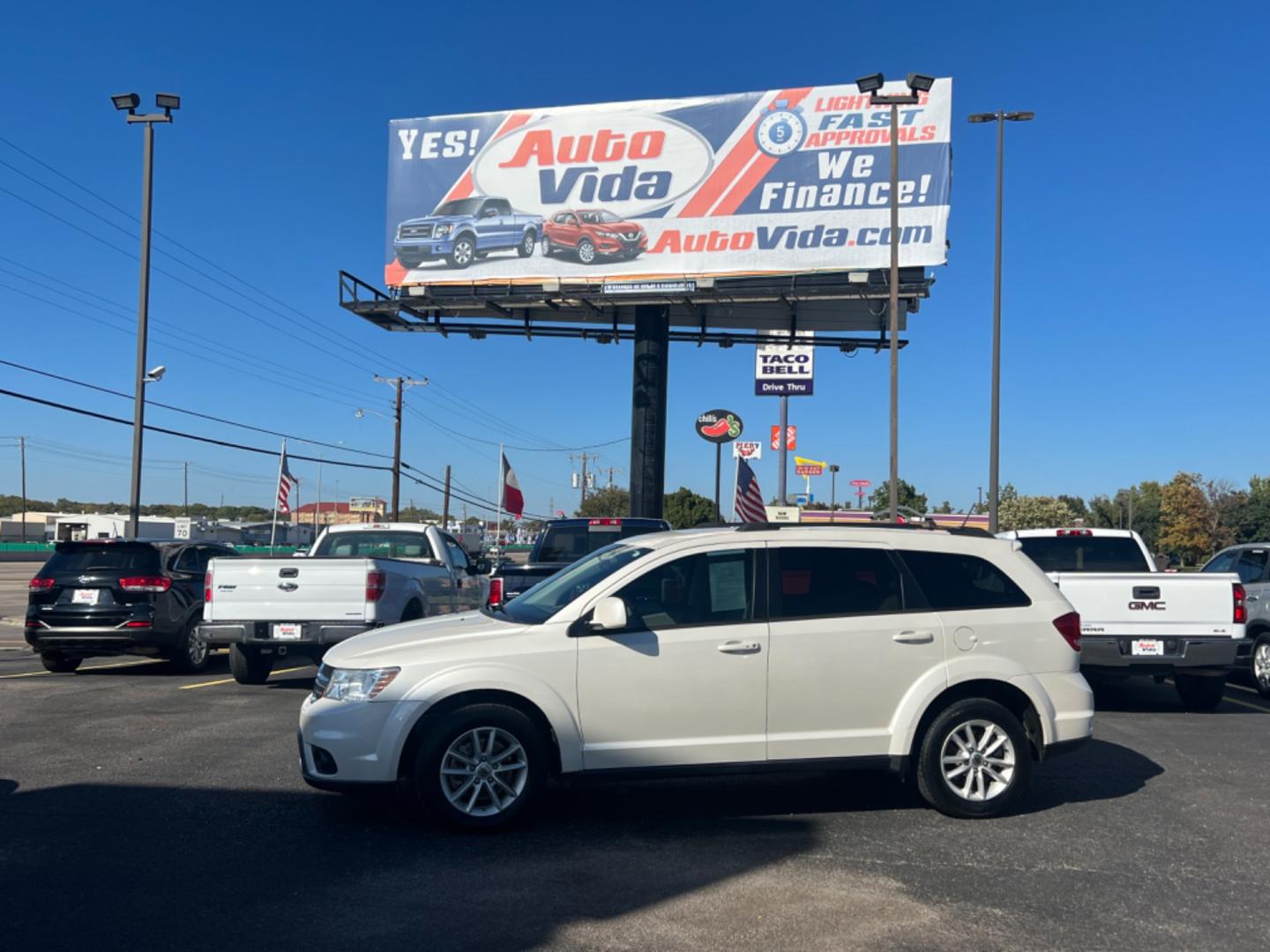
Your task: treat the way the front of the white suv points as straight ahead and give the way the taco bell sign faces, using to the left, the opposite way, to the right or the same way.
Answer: to the left

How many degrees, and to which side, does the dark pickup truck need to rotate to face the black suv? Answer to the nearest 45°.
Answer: approximately 135° to its left

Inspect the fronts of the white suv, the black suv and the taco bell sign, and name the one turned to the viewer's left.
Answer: the white suv

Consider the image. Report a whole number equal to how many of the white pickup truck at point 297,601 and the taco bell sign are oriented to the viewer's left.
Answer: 0

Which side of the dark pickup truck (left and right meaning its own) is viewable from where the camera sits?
back

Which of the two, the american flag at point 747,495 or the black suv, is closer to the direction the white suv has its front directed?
the black suv

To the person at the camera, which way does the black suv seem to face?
facing away from the viewer and to the right of the viewer

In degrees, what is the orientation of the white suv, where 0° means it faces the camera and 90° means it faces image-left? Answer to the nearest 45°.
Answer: approximately 90°
